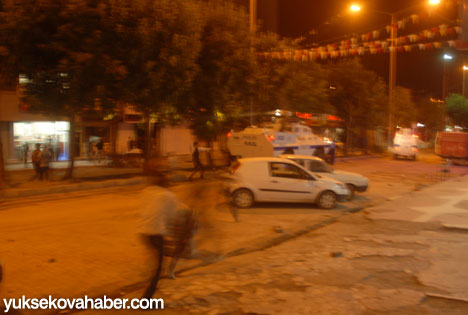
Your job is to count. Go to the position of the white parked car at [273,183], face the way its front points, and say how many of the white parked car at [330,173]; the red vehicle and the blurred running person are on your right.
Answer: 1

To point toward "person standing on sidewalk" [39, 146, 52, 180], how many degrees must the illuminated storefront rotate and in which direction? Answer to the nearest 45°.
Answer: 0° — it already faces them

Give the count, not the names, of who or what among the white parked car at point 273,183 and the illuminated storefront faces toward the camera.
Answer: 1

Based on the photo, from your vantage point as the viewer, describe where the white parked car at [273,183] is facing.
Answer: facing to the right of the viewer

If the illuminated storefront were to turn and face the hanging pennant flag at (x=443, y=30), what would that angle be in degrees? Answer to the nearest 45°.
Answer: approximately 45° to its left

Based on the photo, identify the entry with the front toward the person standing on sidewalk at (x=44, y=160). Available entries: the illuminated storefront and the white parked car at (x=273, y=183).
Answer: the illuminated storefront

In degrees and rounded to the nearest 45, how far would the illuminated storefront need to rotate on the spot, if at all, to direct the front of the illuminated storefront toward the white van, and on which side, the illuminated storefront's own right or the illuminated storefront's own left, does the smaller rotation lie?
approximately 90° to the illuminated storefront's own left

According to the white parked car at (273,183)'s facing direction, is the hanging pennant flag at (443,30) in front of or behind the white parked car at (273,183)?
in front
